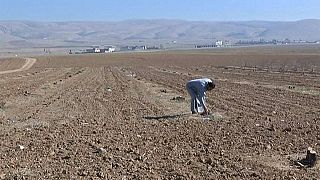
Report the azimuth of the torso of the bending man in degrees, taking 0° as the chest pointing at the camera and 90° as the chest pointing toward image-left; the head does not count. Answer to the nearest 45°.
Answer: approximately 270°
